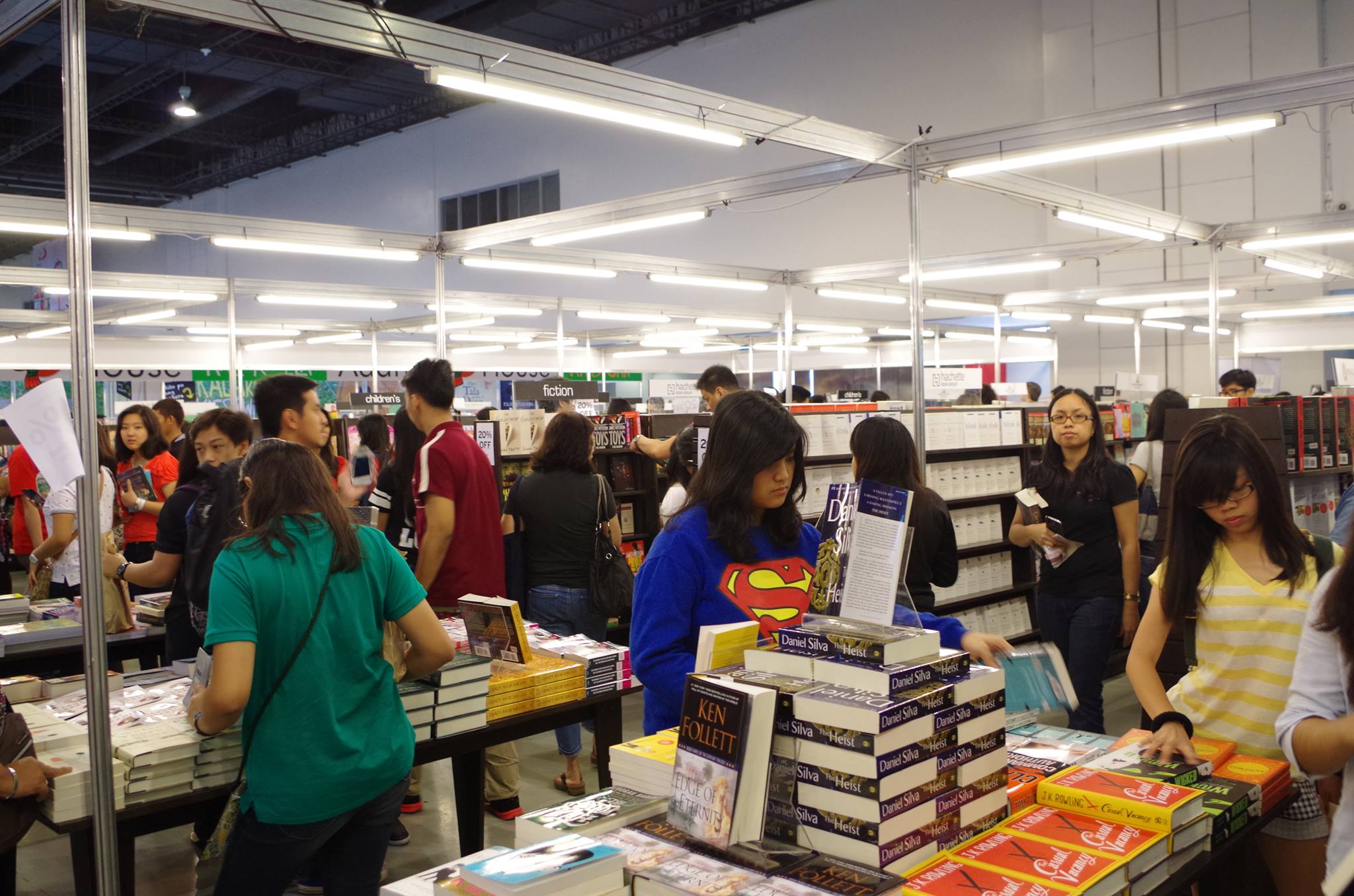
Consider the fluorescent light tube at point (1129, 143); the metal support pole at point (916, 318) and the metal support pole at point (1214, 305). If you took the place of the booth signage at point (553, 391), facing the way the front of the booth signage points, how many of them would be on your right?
0

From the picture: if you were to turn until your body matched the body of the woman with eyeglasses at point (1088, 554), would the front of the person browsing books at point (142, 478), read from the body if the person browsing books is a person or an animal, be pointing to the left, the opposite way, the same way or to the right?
the same way

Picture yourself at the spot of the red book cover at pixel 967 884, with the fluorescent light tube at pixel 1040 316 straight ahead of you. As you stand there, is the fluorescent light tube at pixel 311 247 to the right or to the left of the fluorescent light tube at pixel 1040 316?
left

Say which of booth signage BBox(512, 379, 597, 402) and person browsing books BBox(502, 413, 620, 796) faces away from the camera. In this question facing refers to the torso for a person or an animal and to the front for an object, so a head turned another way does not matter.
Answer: the person browsing books

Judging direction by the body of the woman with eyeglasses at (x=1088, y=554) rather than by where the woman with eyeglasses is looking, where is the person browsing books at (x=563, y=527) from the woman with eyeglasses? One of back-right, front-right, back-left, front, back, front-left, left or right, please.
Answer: right

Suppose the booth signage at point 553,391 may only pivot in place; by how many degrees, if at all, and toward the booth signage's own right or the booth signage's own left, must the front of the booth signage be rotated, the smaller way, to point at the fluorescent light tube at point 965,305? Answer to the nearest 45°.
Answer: approximately 135° to the booth signage's own left

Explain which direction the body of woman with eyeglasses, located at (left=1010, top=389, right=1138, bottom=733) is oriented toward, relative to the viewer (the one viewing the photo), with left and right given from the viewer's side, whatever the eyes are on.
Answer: facing the viewer

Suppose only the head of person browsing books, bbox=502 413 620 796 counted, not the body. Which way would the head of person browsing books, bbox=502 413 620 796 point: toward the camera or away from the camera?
away from the camera

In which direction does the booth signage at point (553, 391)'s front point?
toward the camera

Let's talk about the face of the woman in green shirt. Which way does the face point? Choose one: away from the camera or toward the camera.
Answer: away from the camera

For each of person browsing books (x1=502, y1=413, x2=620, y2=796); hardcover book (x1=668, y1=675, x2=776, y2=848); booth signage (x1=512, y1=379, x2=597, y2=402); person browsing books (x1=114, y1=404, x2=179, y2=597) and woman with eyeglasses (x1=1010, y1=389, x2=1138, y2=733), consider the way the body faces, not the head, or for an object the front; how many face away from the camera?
1

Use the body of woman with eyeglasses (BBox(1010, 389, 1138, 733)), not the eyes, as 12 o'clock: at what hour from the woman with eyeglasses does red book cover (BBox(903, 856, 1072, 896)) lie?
The red book cover is roughly at 12 o'clock from the woman with eyeglasses.

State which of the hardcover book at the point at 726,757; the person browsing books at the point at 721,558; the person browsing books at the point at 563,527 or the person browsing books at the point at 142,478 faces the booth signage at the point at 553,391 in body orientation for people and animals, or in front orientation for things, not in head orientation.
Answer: the person browsing books at the point at 563,527

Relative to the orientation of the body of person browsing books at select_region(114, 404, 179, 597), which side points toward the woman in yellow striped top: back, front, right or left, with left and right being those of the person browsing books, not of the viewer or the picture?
left

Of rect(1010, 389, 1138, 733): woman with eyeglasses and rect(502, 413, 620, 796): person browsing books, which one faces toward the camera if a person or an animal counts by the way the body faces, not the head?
the woman with eyeglasses

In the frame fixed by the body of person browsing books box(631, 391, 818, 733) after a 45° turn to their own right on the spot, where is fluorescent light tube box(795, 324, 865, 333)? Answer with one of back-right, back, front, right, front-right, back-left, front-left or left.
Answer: back

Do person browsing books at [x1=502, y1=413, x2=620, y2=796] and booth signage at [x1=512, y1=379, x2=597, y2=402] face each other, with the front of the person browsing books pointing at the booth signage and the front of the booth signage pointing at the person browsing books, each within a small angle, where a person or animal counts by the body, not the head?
yes

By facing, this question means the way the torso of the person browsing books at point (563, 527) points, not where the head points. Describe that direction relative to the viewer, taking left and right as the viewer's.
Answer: facing away from the viewer
